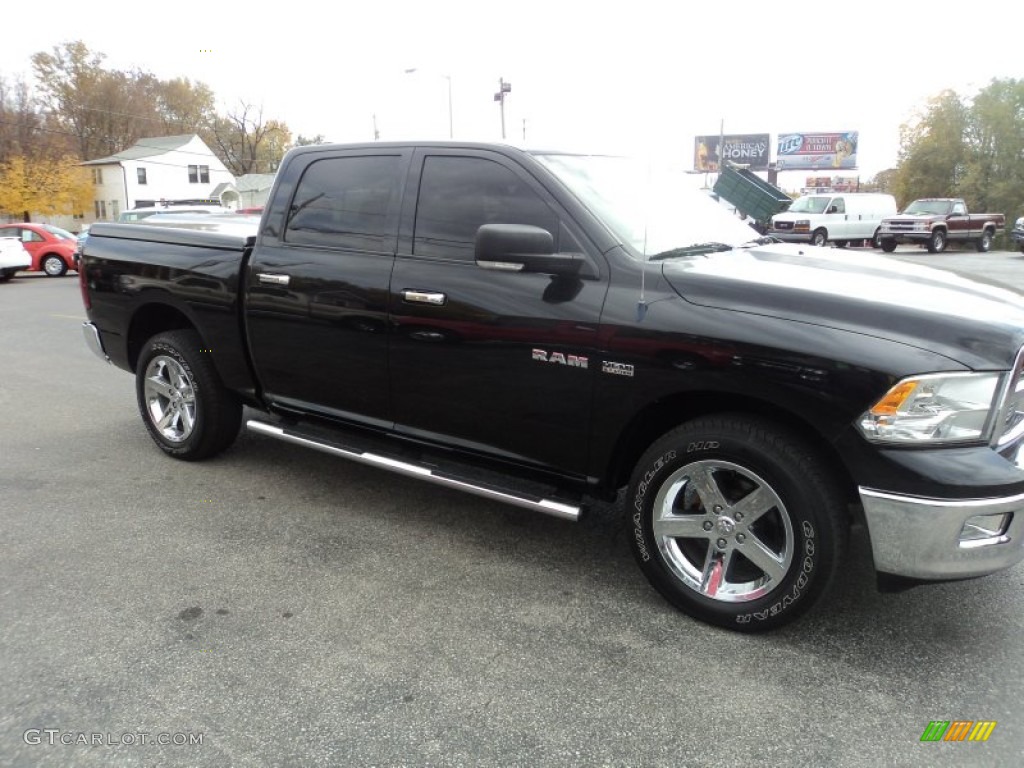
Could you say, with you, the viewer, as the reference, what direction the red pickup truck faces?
facing the viewer and to the left of the viewer

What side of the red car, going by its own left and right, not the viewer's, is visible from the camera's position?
left

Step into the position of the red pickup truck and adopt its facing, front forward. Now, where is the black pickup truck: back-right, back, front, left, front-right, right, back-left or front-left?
front-left

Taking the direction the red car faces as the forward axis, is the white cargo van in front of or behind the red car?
behind

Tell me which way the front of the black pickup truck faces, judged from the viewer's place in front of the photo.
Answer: facing the viewer and to the right of the viewer

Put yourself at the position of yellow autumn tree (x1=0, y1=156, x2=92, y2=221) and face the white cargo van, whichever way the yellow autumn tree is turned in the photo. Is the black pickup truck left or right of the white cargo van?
right

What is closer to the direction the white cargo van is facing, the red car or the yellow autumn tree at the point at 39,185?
the red car

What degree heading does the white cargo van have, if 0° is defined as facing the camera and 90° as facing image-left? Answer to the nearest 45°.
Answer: approximately 45°

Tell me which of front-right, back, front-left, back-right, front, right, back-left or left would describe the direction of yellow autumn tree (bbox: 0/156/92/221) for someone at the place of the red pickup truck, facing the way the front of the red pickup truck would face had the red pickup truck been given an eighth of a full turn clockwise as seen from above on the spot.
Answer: front

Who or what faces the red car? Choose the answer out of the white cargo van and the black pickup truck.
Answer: the white cargo van

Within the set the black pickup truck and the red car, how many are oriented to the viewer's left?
1
